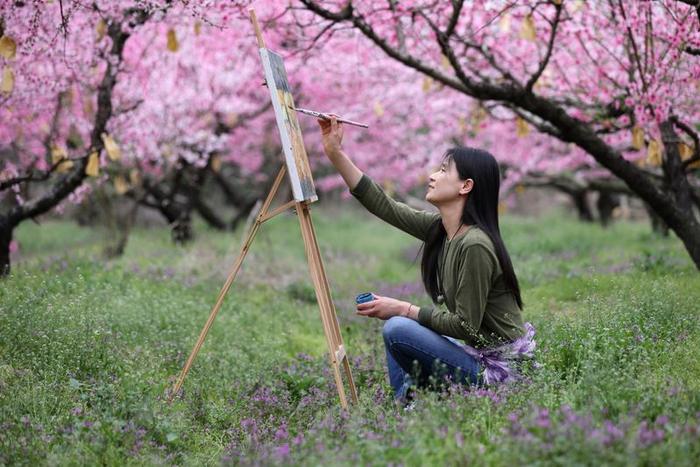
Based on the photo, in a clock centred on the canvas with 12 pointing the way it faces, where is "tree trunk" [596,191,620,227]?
The tree trunk is roughly at 10 o'clock from the canvas.

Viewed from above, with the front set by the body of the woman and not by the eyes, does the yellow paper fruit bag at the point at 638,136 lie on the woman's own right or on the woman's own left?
on the woman's own right

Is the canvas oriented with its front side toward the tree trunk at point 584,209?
no

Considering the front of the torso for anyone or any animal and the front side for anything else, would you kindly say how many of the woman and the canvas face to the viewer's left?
1

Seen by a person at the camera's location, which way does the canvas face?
facing to the right of the viewer

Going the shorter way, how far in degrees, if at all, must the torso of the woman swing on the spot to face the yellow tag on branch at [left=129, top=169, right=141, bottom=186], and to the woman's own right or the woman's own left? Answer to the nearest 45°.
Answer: approximately 45° to the woman's own right

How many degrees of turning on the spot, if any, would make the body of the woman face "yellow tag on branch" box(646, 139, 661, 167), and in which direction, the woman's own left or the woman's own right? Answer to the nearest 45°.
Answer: approximately 135° to the woman's own right

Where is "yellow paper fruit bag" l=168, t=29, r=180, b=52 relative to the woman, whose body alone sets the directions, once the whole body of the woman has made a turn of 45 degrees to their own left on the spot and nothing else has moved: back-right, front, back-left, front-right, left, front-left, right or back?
right

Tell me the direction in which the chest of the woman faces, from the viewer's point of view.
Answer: to the viewer's left

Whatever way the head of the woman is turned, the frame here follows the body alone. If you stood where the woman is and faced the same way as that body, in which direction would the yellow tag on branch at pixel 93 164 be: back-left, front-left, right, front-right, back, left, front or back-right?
front-right

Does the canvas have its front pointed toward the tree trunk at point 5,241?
no

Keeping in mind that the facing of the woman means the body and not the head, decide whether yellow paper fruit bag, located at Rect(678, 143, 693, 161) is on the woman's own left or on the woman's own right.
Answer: on the woman's own right

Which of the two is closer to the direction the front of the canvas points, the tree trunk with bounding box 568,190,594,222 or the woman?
the woman

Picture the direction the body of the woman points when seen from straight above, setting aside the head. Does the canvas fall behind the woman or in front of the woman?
in front

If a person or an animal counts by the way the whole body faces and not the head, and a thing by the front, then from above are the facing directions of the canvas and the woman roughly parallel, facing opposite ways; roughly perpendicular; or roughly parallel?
roughly parallel, facing opposite ways

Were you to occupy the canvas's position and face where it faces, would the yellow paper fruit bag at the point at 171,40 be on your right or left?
on your left

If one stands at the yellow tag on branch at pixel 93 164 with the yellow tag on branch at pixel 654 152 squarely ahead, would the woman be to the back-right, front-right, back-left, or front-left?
front-right

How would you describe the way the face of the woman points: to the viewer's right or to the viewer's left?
to the viewer's left
